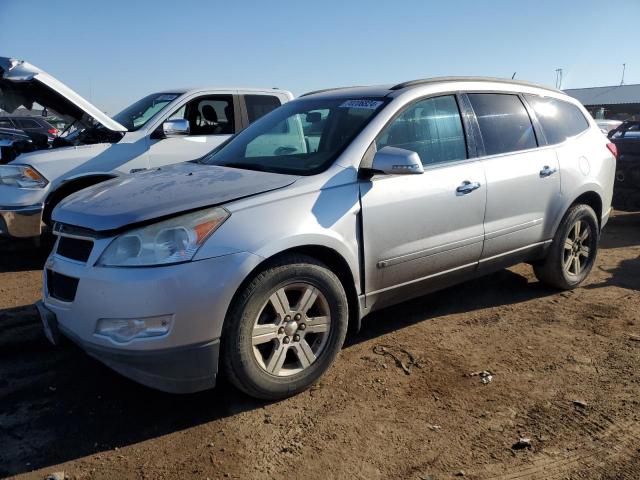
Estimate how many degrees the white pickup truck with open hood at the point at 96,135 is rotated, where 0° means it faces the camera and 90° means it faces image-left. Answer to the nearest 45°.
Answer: approximately 45°

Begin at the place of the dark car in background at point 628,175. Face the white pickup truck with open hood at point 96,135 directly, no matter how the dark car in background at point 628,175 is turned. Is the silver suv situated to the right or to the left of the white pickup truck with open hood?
left

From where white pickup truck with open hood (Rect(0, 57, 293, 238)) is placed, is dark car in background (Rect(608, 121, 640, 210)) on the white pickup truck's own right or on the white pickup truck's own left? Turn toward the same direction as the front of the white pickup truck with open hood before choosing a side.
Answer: on the white pickup truck's own left

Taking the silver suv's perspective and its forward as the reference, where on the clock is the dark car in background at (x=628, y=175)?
The dark car in background is roughly at 6 o'clock from the silver suv.

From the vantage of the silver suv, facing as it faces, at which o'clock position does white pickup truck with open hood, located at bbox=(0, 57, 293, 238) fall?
The white pickup truck with open hood is roughly at 3 o'clock from the silver suv.

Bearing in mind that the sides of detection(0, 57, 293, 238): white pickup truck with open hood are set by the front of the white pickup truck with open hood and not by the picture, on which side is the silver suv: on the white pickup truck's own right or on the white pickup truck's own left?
on the white pickup truck's own left

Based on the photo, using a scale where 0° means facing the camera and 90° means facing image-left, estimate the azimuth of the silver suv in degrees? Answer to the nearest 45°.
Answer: approximately 45°

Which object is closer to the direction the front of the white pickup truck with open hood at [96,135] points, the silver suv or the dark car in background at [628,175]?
the silver suv

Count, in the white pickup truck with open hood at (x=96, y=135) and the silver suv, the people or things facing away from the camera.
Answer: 0
